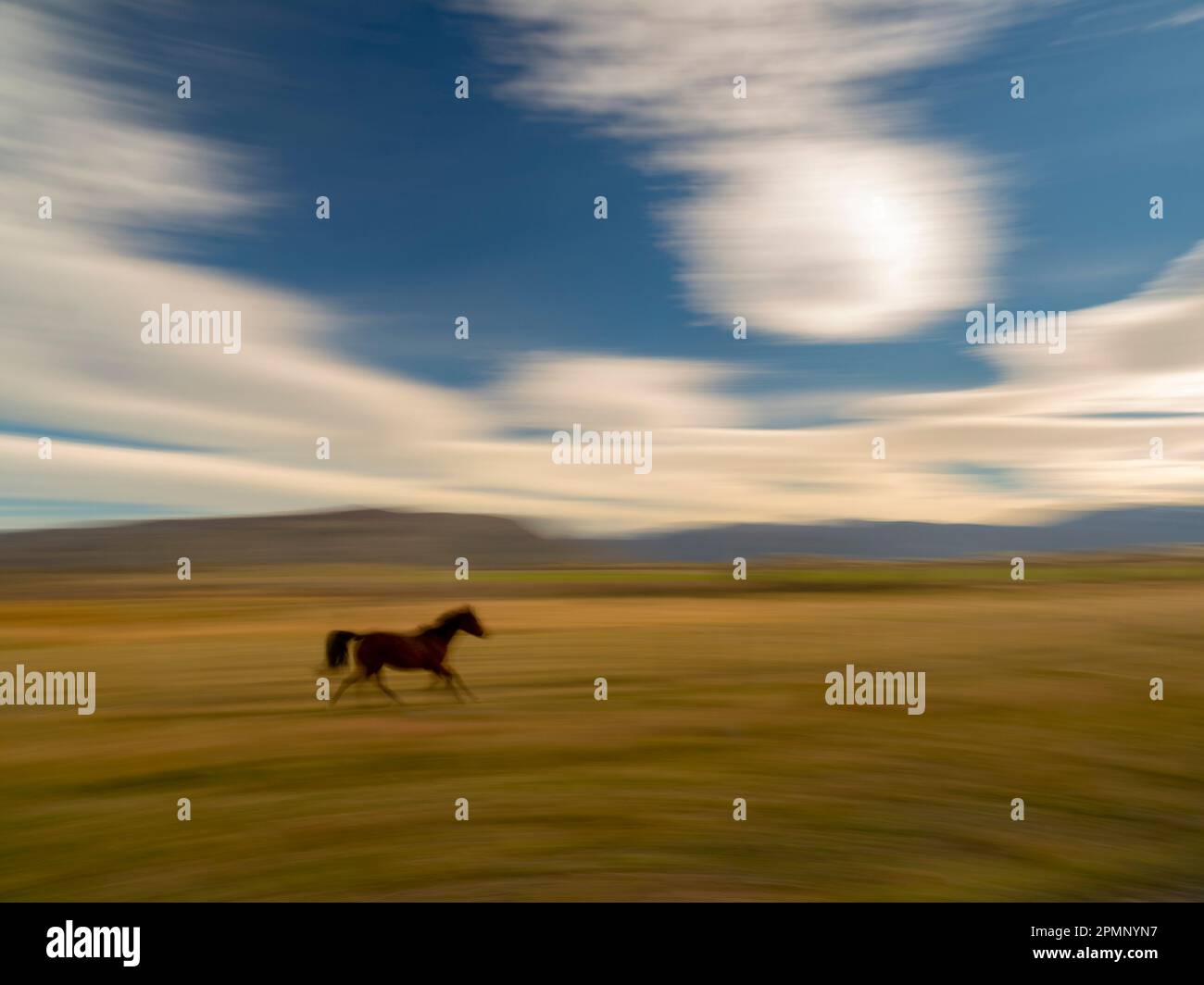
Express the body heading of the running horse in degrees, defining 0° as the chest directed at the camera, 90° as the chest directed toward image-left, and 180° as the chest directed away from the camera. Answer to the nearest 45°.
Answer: approximately 270°
